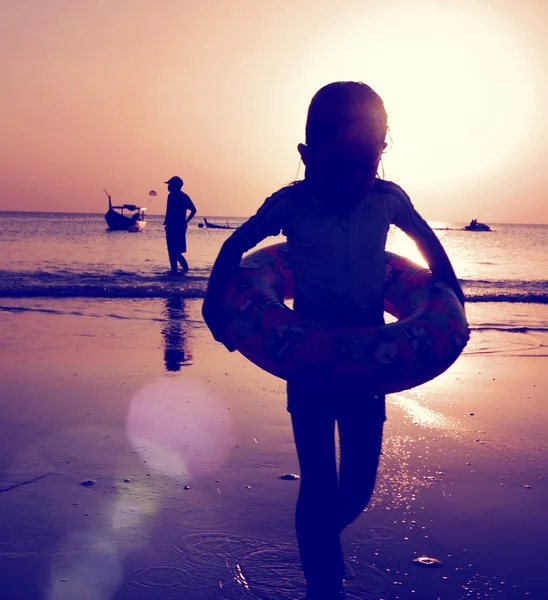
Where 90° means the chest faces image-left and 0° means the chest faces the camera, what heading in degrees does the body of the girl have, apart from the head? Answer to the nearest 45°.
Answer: approximately 0°
